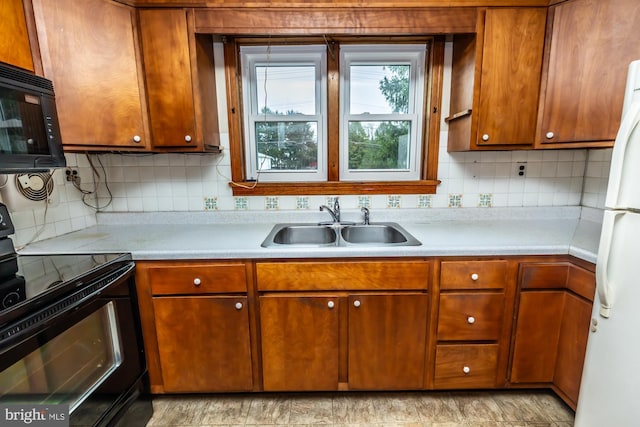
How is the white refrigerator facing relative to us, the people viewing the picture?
facing the viewer and to the left of the viewer

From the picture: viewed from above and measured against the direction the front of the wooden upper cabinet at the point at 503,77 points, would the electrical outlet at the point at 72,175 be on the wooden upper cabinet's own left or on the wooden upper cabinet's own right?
on the wooden upper cabinet's own right

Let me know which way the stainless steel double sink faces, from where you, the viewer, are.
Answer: facing the viewer

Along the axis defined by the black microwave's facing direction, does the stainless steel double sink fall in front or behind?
in front

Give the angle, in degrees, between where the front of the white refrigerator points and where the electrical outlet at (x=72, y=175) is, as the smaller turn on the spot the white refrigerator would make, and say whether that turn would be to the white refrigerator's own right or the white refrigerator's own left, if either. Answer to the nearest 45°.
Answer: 0° — it already faces it

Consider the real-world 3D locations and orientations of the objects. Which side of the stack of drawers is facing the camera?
front

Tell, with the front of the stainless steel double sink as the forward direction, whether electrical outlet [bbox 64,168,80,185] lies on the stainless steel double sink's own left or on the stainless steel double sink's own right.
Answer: on the stainless steel double sink's own right

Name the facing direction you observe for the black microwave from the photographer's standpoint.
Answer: facing the viewer and to the right of the viewer

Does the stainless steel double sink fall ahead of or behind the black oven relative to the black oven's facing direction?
ahead

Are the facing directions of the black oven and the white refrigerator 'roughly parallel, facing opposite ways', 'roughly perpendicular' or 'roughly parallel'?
roughly parallel, facing opposite ways

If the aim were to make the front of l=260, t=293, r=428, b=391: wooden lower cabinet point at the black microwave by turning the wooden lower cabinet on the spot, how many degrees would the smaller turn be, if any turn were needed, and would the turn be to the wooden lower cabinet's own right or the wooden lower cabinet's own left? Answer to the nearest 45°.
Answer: approximately 90° to the wooden lower cabinet's own right
